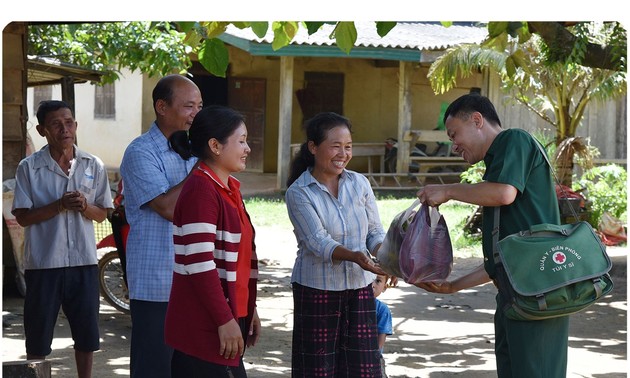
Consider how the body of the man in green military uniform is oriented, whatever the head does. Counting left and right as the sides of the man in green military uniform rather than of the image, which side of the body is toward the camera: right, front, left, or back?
left

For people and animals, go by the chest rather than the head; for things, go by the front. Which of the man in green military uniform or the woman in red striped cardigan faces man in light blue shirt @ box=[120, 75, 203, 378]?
the man in green military uniform

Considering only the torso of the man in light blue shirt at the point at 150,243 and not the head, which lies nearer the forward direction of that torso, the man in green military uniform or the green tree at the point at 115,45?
the man in green military uniform

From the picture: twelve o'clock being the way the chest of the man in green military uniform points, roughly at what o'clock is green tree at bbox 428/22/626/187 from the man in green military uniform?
The green tree is roughly at 3 o'clock from the man in green military uniform.

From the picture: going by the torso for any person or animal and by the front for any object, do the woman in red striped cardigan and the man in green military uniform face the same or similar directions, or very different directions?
very different directions

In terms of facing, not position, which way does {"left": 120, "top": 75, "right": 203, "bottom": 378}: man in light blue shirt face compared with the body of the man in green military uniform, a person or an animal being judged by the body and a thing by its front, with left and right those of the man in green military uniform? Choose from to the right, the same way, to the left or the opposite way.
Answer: the opposite way

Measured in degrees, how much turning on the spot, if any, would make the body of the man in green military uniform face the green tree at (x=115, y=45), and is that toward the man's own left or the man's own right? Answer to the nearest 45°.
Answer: approximately 45° to the man's own right
